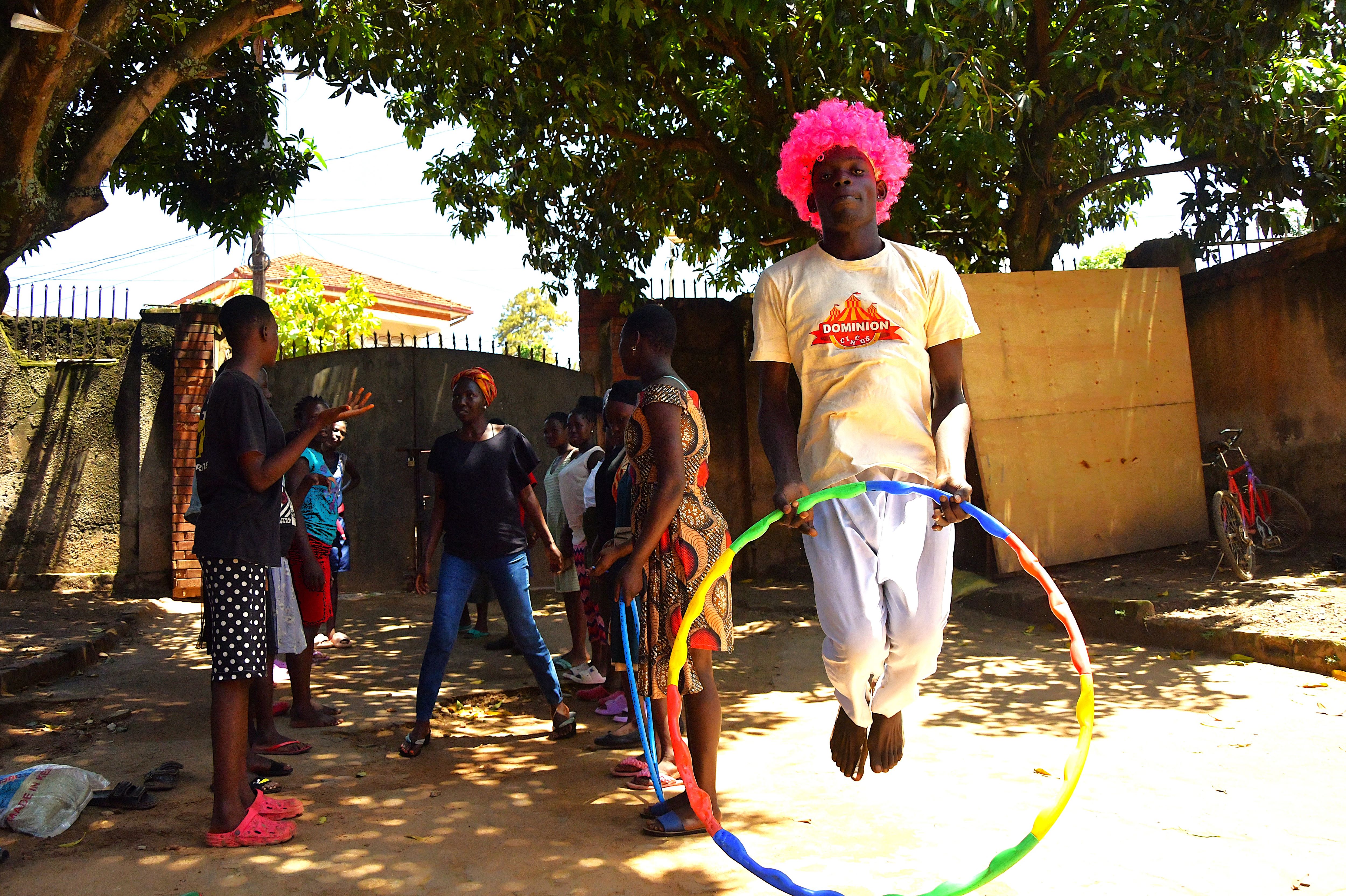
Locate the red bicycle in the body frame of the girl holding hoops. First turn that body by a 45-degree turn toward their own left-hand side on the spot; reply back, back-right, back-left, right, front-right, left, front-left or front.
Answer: back

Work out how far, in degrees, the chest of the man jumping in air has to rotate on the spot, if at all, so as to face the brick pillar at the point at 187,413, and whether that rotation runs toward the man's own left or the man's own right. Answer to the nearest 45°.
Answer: approximately 135° to the man's own right

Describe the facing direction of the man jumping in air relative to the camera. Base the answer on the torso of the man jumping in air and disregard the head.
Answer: toward the camera

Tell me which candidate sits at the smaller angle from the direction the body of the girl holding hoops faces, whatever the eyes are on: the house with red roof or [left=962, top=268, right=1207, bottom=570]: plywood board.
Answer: the house with red roof

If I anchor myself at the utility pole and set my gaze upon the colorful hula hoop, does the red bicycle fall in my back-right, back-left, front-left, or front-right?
front-left

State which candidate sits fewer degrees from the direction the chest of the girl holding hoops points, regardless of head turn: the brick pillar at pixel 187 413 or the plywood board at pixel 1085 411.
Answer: the brick pillar

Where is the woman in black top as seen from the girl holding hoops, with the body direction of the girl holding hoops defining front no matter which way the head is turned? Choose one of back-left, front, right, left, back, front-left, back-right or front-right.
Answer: front-right

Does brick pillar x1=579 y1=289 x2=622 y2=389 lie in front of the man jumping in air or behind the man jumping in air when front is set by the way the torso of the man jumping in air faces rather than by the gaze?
behind

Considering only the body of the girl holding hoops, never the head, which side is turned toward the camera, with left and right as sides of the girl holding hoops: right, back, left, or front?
left

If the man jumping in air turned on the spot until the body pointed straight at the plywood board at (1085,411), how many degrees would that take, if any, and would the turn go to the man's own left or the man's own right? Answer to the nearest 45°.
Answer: approximately 180°

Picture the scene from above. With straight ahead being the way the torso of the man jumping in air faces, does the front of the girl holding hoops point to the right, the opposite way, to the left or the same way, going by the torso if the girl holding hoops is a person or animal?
to the right

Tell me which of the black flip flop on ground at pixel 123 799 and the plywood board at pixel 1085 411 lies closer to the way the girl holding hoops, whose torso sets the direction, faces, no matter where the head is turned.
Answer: the black flip flop on ground

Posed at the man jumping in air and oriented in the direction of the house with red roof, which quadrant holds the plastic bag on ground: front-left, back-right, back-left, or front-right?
front-left

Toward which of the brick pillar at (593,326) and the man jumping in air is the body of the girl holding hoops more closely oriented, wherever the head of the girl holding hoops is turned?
the brick pillar

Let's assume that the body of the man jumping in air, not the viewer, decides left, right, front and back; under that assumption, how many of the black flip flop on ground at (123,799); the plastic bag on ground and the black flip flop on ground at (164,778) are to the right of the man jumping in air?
3

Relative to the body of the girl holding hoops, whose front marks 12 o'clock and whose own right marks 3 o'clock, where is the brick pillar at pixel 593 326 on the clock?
The brick pillar is roughly at 3 o'clock from the girl holding hoops.

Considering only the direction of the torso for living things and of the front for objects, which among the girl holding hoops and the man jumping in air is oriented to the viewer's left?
the girl holding hoops

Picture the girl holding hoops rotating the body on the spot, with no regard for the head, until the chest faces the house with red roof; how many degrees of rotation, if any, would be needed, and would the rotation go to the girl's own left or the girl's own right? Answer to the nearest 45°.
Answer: approximately 90° to the girl's own right

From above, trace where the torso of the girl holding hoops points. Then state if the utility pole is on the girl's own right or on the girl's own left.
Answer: on the girl's own right

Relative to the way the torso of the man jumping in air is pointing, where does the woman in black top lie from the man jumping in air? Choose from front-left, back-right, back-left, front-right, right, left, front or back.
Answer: back-right

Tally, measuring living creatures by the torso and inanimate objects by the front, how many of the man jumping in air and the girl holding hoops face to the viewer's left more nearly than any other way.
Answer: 1
